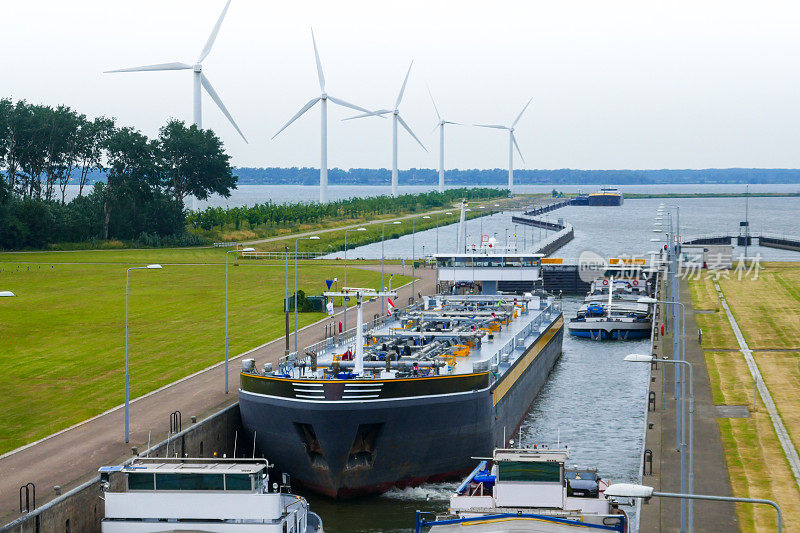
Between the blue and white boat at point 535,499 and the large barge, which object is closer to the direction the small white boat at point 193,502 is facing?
the blue and white boat

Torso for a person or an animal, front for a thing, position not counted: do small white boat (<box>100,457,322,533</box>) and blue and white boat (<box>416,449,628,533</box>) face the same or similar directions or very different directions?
same or similar directions

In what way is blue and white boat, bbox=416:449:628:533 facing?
toward the camera

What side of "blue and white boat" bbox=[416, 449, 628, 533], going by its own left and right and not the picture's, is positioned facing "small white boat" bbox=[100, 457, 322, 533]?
right

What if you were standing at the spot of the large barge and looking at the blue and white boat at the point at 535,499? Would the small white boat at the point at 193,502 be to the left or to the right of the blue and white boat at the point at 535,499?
right

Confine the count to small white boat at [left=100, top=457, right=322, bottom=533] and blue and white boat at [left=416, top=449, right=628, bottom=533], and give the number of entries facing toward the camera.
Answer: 2

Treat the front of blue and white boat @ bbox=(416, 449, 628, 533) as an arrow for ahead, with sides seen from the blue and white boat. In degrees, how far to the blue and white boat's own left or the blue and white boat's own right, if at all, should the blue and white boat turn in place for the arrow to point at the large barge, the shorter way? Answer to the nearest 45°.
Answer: approximately 135° to the blue and white boat's own right

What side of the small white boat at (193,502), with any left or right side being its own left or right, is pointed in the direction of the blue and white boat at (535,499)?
left

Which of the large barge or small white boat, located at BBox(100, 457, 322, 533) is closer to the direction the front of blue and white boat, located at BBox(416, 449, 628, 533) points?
the small white boat

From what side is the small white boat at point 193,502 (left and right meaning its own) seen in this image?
front

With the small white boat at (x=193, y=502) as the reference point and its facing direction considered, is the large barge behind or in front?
behind
